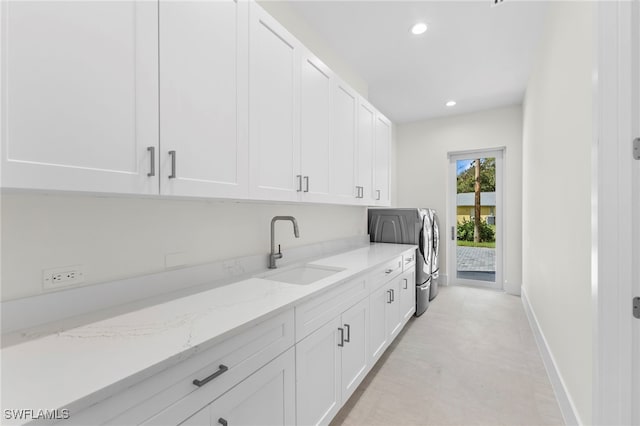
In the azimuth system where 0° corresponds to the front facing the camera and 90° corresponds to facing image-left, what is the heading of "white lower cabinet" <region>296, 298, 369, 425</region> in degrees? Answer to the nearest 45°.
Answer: approximately 315°

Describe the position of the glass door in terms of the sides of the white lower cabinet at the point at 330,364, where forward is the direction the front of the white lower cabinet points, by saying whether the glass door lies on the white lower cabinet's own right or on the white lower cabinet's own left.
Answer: on the white lower cabinet's own left
